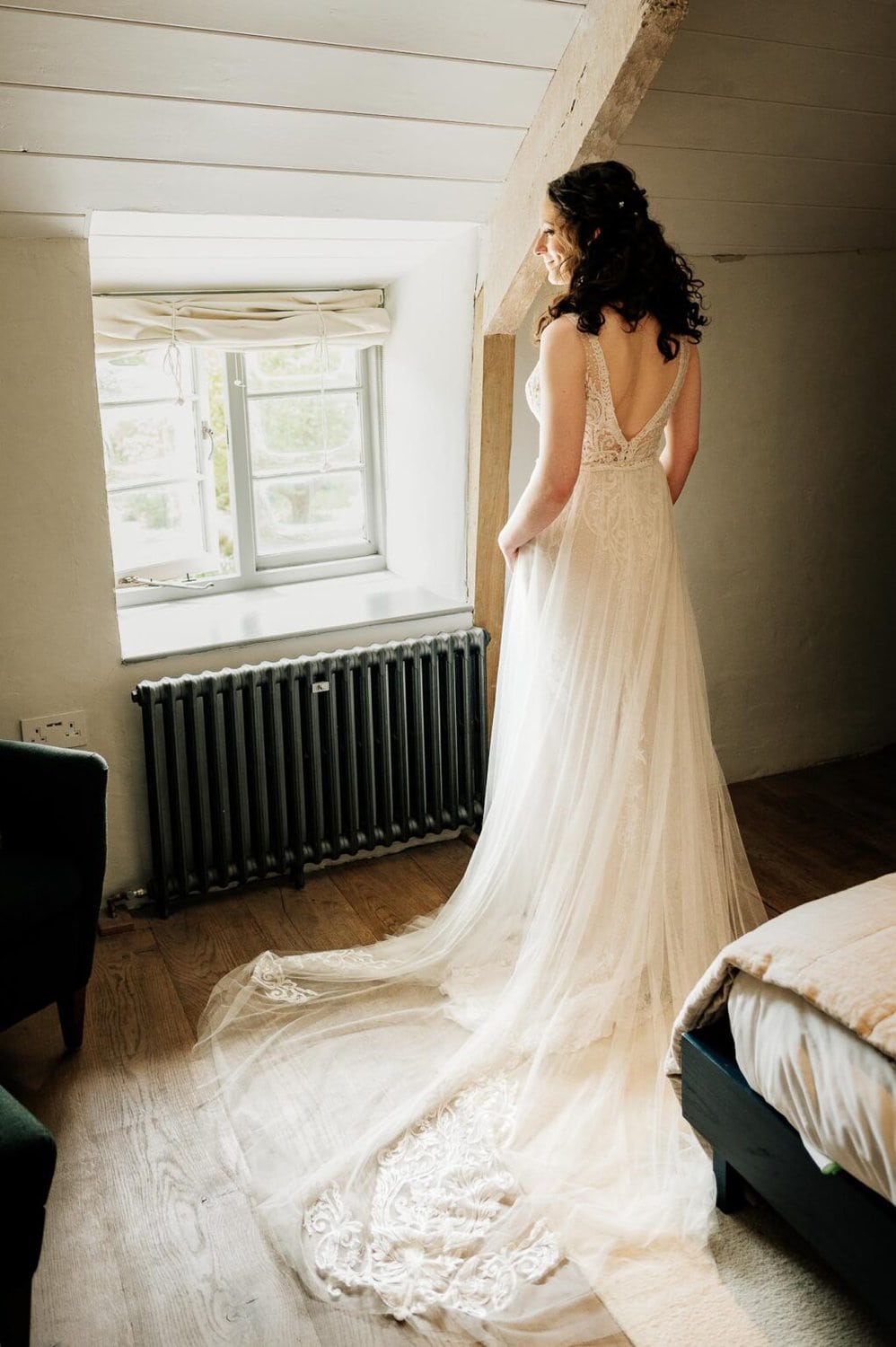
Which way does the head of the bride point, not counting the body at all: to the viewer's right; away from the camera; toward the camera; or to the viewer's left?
to the viewer's left

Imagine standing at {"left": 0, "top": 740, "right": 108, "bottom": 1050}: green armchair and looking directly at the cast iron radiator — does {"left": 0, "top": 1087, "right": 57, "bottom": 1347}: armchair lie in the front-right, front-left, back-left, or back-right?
back-right

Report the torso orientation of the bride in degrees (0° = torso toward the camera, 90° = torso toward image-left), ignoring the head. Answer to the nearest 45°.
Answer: approximately 135°

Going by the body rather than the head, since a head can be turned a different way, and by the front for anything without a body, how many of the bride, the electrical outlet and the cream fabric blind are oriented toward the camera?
2

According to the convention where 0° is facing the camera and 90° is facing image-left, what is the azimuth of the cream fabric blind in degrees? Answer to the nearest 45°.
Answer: approximately 0°

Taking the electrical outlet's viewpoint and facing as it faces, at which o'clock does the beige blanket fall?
The beige blanket is roughly at 11 o'clock from the electrical outlet.

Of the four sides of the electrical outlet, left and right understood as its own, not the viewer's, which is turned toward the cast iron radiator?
left
